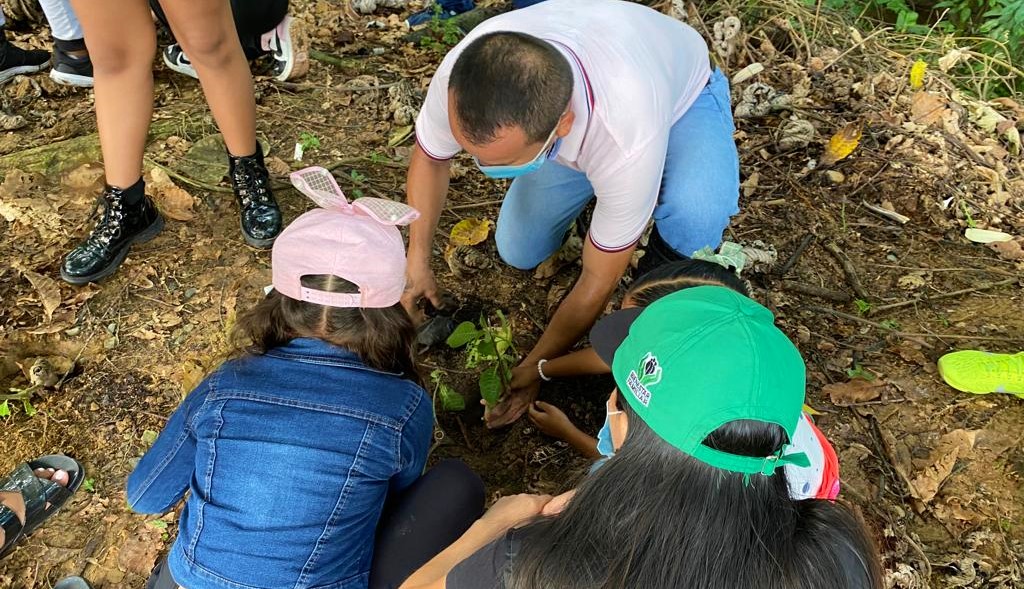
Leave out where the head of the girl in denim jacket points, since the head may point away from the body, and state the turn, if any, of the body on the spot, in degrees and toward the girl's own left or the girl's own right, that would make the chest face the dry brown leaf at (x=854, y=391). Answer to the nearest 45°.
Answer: approximately 90° to the girl's own right

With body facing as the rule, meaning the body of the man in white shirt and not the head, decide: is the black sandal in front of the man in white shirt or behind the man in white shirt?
in front

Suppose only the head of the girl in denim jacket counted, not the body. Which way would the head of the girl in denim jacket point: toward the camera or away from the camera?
away from the camera

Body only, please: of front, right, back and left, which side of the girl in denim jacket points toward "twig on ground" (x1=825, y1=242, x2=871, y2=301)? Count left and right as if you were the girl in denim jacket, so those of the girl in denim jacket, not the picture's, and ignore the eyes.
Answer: right

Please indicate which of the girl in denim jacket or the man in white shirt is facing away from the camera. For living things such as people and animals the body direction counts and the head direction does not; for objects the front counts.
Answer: the girl in denim jacket

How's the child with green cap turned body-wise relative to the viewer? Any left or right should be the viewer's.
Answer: facing away from the viewer and to the left of the viewer

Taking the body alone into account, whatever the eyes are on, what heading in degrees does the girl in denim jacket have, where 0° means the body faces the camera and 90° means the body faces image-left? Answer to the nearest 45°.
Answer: approximately 180°

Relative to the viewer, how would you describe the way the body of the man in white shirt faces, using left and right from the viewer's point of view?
facing the viewer and to the left of the viewer

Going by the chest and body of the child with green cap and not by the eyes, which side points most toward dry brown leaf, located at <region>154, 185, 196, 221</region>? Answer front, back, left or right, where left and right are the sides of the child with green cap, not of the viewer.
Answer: front

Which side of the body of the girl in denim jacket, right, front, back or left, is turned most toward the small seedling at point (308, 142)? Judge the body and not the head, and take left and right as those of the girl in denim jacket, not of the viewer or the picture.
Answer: front

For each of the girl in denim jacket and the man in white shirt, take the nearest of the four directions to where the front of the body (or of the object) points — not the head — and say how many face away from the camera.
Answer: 1
